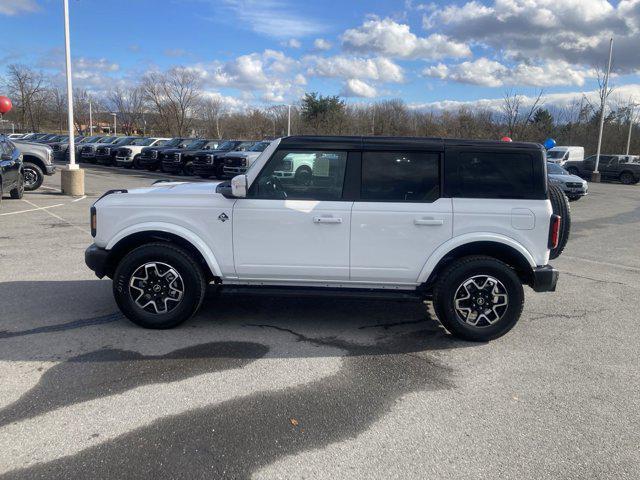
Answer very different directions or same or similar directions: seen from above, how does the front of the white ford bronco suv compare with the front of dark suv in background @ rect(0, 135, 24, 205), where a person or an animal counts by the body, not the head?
very different directions

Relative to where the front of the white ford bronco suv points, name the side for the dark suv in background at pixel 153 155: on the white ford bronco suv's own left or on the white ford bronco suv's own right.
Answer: on the white ford bronco suv's own right

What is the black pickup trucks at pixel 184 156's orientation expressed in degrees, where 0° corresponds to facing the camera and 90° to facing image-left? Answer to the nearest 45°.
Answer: approximately 45°

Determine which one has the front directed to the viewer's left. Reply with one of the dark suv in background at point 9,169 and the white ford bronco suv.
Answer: the white ford bronco suv

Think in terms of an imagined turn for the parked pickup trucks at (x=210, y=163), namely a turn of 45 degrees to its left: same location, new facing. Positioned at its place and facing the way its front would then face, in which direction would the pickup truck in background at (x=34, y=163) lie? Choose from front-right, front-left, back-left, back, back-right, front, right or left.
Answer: front-right

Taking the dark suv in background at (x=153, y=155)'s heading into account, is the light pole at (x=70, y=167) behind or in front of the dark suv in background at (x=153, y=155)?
in front

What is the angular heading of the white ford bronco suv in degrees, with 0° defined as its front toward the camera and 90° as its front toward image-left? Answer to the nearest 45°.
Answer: approximately 90°

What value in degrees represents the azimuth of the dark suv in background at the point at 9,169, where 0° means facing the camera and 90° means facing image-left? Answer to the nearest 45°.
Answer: approximately 315°

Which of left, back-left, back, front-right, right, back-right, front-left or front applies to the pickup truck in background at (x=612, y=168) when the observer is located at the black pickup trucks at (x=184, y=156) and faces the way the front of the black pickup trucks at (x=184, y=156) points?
back-left

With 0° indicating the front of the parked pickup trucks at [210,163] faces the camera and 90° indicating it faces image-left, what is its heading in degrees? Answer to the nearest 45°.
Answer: approximately 45°

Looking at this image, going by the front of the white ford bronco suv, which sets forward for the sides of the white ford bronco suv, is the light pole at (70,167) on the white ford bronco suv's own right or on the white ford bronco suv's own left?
on the white ford bronco suv's own right

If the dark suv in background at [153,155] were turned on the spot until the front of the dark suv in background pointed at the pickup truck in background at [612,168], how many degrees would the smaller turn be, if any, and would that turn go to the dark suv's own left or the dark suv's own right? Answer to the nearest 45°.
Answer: approximately 135° to the dark suv's own left

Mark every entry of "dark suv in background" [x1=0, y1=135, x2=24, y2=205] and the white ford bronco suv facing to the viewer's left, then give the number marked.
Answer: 1

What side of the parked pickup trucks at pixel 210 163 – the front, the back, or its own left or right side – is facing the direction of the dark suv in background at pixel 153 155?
right
